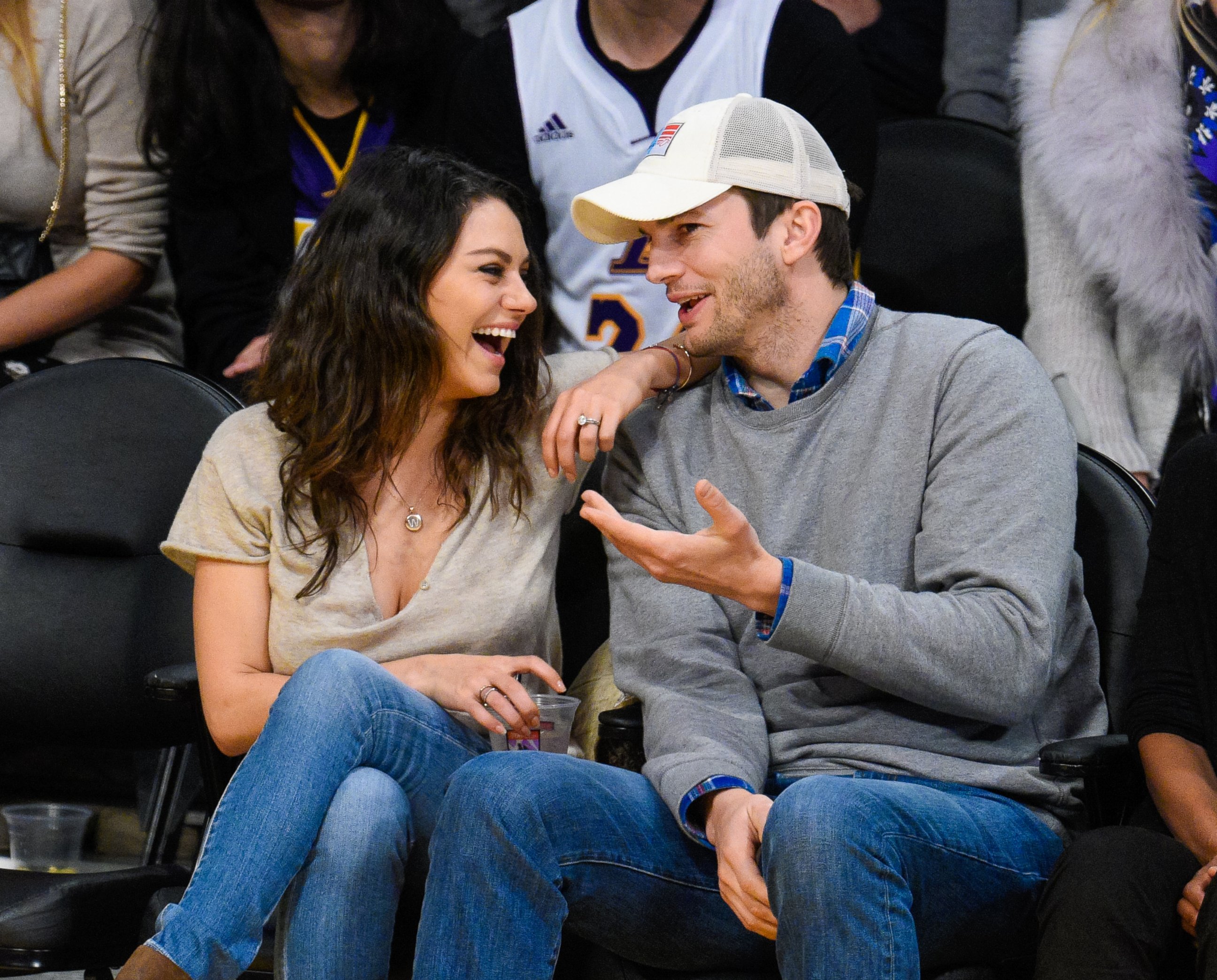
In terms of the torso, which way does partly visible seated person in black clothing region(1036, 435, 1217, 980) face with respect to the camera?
toward the camera

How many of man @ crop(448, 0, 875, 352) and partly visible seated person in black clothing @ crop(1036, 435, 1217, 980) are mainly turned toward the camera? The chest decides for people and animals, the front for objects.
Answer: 2

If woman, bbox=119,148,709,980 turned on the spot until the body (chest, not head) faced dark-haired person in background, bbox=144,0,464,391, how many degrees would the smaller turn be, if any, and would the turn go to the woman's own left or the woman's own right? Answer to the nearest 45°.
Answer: approximately 180°

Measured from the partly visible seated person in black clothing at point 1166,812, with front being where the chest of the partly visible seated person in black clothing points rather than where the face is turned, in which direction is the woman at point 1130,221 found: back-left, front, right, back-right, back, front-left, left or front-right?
back

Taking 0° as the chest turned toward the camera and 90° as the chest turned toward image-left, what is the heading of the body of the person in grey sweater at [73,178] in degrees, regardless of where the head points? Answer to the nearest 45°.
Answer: approximately 45°

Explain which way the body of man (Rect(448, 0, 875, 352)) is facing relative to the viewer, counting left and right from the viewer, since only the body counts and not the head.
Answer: facing the viewer

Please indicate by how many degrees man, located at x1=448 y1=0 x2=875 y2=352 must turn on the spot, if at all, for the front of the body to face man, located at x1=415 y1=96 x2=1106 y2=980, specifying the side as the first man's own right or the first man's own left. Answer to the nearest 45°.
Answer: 0° — they already face them

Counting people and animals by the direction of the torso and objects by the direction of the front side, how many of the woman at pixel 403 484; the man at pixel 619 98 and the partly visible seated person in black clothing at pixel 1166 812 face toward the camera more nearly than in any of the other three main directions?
3

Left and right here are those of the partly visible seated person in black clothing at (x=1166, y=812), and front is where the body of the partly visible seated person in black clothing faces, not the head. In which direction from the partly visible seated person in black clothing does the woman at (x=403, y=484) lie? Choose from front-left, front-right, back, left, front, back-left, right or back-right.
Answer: right
